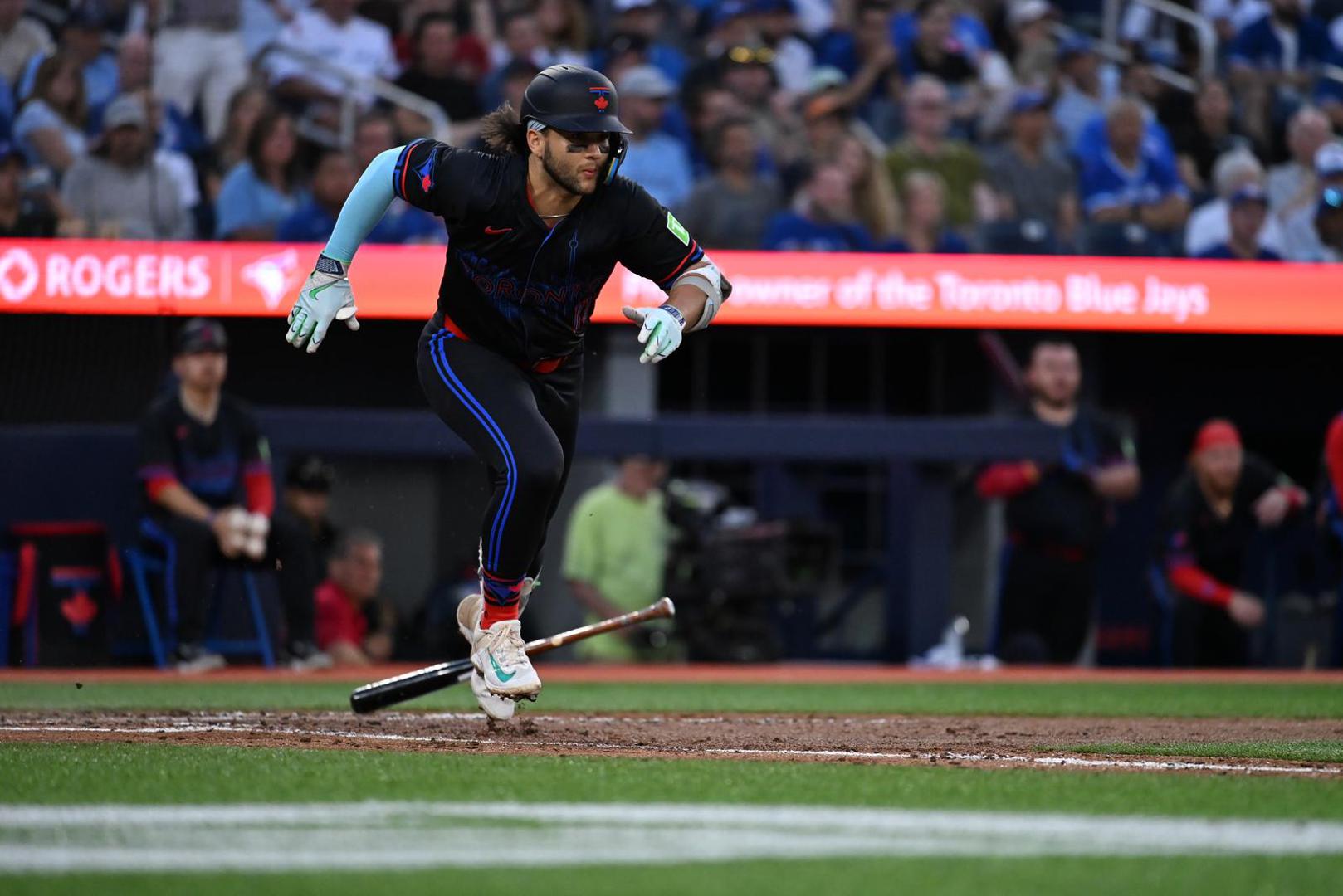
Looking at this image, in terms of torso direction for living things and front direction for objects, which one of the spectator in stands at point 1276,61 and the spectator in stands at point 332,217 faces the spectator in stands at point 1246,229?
the spectator in stands at point 1276,61

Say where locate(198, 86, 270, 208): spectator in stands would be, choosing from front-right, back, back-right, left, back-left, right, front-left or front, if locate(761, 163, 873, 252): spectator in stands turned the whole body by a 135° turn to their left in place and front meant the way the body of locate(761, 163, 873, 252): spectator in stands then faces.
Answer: back-left

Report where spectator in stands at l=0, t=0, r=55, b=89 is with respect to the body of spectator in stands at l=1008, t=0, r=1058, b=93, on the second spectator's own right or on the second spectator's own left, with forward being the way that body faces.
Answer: on the second spectator's own right

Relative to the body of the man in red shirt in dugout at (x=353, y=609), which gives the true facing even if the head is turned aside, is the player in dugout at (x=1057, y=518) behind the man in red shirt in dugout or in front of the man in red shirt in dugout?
in front

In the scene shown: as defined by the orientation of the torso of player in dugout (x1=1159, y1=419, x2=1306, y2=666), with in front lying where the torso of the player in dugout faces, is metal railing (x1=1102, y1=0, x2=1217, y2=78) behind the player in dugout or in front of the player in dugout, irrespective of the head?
behind

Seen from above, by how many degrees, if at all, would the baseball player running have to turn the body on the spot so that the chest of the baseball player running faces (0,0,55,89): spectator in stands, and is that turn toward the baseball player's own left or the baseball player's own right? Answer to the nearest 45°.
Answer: approximately 180°

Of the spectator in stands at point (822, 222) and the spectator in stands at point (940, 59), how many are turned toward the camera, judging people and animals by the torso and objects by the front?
2

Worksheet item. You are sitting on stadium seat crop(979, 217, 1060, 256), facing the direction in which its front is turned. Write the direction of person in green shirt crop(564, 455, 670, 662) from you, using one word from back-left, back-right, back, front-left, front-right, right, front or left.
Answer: front-right

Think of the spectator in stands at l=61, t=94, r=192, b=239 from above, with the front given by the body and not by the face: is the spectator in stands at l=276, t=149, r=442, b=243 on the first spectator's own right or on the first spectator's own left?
on the first spectator's own left
